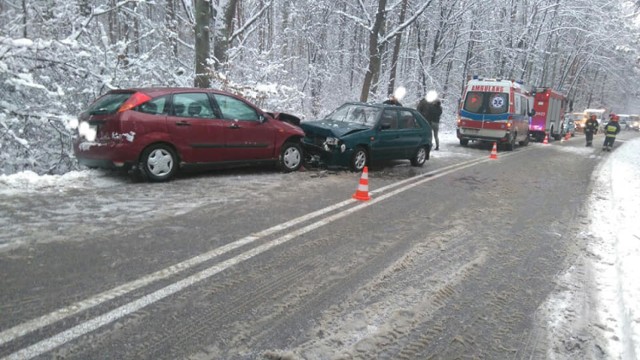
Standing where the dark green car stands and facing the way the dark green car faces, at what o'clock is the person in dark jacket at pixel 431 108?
The person in dark jacket is roughly at 5 o'clock from the dark green car.

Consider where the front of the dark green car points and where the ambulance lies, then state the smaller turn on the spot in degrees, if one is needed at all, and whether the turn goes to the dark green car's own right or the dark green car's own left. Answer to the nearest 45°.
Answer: approximately 180°

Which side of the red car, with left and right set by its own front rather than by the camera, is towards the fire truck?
front

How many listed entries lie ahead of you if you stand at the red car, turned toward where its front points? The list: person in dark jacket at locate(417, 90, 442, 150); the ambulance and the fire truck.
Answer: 3

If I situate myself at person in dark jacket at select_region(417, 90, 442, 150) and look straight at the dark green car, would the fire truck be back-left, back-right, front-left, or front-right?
back-left

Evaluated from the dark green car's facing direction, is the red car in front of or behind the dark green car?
in front

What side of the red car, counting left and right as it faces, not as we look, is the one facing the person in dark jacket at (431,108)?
front

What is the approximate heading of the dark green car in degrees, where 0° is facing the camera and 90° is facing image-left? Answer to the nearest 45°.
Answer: approximately 45°

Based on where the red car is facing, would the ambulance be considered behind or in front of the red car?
in front

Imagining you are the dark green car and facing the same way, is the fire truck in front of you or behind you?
behind

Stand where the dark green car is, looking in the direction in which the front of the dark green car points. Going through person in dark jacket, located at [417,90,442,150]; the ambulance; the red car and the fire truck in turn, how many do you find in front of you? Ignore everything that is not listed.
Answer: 1

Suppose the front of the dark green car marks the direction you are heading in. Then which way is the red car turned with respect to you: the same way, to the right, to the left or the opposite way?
the opposite way

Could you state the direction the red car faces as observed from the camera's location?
facing away from the viewer and to the right of the viewer
